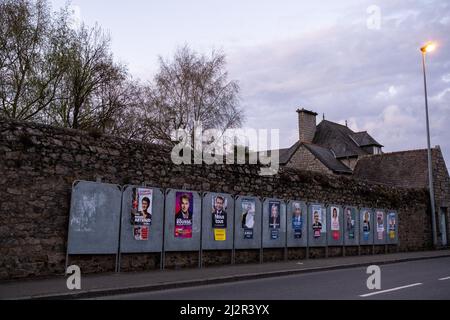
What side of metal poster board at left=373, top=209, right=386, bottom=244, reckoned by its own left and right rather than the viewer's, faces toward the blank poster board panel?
right

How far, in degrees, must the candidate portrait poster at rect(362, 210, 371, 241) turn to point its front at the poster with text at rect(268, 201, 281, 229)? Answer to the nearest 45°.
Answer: approximately 90° to its right

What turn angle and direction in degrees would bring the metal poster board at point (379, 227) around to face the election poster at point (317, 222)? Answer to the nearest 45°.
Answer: approximately 90° to its right

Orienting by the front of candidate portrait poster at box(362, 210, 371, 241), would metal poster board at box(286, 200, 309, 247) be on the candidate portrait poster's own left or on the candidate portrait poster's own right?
on the candidate portrait poster's own right

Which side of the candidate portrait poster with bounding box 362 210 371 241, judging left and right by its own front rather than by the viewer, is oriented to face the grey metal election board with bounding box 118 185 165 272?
right

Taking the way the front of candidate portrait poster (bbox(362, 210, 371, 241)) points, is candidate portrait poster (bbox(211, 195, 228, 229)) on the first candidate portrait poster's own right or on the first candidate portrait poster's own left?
on the first candidate portrait poster's own right

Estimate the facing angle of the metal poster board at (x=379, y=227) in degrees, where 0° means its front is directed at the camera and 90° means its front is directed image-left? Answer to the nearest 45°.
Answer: approximately 315°

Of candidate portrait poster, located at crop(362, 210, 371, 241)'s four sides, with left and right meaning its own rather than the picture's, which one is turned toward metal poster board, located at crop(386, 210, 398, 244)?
left

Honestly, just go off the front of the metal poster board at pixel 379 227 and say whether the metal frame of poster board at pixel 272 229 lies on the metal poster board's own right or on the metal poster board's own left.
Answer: on the metal poster board's own right

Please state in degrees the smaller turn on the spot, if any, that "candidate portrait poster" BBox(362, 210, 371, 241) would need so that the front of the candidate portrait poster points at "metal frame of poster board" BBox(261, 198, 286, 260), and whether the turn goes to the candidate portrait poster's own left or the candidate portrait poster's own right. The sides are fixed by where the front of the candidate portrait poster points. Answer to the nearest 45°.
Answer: approximately 90° to the candidate portrait poster's own right

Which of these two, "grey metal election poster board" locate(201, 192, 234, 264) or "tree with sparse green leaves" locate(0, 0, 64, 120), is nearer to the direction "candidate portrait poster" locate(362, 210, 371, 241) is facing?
the grey metal election poster board

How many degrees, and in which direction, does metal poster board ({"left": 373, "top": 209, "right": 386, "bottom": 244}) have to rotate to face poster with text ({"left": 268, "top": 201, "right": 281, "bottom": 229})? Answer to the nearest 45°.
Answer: approximately 90° to its right

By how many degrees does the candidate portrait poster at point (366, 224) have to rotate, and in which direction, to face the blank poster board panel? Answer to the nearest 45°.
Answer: approximately 90° to its right
